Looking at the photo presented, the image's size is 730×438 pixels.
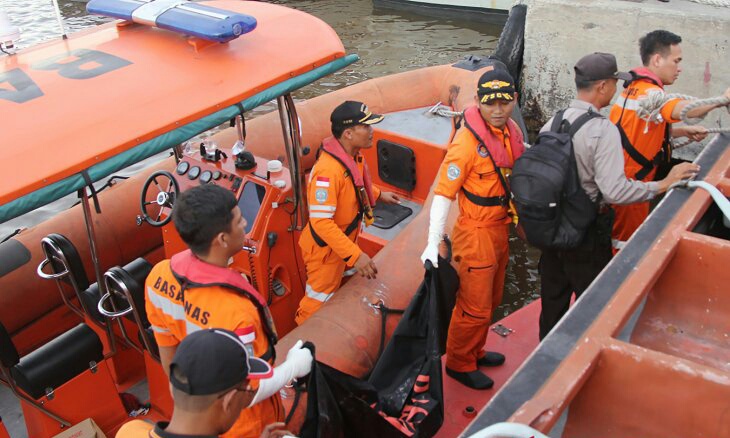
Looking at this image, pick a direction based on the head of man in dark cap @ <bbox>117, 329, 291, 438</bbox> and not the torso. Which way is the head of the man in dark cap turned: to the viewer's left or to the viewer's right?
to the viewer's right

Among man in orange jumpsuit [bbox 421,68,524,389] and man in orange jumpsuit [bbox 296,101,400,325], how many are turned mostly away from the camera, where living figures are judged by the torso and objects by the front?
0

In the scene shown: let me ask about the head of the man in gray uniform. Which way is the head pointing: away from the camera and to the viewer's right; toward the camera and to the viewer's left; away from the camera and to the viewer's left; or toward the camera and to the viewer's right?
away from the camera and to the viewer's right

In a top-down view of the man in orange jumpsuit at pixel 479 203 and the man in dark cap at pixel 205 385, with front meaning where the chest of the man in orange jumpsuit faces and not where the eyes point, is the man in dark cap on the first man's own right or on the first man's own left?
on the first man's own right

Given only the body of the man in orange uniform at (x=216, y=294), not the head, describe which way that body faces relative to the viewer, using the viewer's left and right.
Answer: facing away from the viewer and to the right of the viewer

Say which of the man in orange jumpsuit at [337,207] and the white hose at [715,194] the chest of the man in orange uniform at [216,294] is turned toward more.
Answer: the man in orange jumpsuit

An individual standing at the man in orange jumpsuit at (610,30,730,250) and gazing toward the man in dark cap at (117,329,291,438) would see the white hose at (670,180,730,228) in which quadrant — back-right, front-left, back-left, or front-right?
front-left
